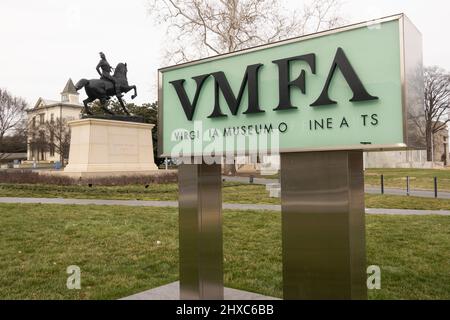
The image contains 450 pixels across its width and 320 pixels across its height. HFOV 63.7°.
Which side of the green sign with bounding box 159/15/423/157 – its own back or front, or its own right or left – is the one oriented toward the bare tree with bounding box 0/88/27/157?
right

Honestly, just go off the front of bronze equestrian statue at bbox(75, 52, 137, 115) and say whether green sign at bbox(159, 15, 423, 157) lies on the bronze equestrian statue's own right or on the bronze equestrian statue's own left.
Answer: on the bronze equestrian statue's own right

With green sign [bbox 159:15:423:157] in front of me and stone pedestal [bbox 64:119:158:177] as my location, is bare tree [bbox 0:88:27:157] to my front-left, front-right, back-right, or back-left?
back-right

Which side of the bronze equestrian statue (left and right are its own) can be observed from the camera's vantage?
right

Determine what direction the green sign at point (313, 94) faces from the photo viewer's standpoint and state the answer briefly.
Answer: facing the viewer and to the left of the viewer

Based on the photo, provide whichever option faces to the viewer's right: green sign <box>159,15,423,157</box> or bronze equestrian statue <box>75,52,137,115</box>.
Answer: the bronze equestrian statue

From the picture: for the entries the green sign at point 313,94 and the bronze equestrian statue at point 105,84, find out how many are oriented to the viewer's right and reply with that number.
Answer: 1

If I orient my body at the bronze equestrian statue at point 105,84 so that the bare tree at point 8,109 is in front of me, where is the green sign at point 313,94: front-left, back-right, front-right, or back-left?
back-left

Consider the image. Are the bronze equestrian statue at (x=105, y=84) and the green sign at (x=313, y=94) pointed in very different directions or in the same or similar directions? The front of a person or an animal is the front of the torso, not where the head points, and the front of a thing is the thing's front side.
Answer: very different directions

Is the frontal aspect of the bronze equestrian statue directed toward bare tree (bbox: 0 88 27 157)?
no

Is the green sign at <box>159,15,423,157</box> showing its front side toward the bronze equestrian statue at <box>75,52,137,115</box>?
no

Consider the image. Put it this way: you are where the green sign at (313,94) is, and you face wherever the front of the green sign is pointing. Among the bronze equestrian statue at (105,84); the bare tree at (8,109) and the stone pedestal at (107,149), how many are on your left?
0
